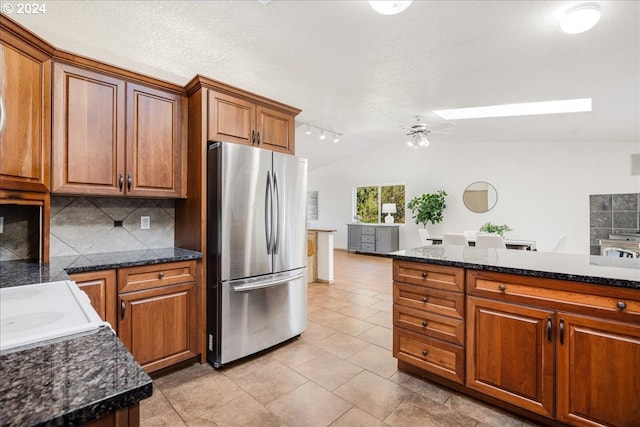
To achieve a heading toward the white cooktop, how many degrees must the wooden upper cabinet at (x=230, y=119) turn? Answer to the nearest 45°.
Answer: approximately 90° to its right

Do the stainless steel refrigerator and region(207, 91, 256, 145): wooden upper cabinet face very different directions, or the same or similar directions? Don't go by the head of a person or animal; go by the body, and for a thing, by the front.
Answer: same or similar directions

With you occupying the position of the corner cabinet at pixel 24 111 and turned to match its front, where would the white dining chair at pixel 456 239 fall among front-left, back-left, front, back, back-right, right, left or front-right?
front-left

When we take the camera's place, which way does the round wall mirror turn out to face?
facing the viewer

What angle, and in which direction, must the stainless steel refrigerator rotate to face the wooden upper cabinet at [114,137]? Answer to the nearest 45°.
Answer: approximately 135° to its right

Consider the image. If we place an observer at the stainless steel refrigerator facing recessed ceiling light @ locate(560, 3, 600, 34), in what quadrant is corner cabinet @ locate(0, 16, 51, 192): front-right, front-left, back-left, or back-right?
back-right

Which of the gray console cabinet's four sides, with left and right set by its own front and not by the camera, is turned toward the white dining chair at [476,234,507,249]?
left

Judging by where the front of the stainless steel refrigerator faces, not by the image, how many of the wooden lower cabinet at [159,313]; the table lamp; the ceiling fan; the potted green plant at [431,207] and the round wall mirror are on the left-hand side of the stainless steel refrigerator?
4

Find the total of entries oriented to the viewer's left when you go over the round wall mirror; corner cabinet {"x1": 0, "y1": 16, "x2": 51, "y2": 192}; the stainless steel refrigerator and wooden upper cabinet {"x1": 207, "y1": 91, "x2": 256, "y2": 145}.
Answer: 0

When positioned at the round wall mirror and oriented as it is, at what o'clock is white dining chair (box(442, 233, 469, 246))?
The white dining chair is roughly at 12 o'clock from the round wall mirror.

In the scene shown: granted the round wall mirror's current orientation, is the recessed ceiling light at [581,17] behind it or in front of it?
in front

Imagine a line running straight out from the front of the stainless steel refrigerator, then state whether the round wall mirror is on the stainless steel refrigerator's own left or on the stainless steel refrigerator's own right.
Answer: on the stainless steel refrigerator's own left

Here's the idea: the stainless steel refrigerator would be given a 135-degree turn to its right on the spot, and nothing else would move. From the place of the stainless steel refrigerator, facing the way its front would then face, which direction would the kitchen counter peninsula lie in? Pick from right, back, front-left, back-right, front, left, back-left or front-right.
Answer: back-left

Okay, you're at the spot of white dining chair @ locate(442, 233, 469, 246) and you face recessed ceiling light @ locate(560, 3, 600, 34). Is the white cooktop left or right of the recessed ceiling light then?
right

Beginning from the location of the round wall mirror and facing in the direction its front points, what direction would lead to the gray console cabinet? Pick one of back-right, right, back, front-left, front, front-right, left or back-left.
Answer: right
